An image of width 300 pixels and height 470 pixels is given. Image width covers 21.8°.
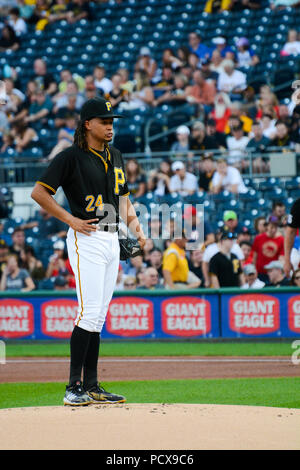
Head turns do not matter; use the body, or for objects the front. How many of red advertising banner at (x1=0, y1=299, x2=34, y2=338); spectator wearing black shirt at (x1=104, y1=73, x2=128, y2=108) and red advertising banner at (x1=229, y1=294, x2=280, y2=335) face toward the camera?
3

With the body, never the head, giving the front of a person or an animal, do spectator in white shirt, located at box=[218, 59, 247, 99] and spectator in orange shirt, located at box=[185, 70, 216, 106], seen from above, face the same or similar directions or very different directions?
same or similar directions

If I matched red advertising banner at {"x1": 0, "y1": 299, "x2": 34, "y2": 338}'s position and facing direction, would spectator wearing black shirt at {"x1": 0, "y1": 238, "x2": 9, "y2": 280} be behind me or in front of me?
behind

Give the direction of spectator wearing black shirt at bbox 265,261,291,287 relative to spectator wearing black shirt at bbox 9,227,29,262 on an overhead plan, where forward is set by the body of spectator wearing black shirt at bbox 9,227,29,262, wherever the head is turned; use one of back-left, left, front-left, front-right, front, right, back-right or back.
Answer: front-left

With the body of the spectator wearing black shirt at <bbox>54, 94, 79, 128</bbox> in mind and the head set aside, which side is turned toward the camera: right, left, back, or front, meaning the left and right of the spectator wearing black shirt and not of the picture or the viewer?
front

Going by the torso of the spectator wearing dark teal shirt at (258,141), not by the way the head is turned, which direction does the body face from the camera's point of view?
toward the camera

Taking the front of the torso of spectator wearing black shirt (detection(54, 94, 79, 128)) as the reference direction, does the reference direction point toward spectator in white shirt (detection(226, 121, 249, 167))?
no

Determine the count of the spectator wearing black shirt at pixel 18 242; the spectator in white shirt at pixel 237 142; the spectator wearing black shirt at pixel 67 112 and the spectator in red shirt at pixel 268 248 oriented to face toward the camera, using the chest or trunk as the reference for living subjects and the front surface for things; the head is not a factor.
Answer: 4

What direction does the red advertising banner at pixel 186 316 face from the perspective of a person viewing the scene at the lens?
facing the viewer

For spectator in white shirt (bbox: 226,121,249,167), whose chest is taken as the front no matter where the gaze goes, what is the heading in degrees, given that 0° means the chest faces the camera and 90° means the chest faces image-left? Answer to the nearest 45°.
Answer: approximately 0°

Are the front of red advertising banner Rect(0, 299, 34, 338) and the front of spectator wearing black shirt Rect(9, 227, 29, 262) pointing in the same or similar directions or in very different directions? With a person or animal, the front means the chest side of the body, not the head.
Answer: same or similar directions

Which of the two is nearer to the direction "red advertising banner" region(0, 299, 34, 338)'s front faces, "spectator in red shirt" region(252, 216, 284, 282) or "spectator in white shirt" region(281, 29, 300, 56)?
the spectator in red shirt

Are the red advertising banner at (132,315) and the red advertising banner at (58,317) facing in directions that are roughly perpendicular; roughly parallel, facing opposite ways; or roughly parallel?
roughly parallel

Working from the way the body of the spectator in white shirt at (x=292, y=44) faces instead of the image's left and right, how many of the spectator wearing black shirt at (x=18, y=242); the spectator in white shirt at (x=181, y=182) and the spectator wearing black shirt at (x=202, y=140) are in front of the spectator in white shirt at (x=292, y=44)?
3
